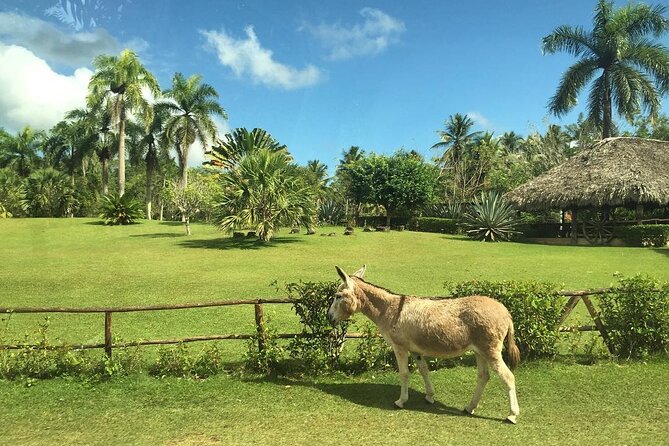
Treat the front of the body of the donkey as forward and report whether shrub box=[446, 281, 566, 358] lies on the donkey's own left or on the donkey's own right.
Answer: on the donkey's own right

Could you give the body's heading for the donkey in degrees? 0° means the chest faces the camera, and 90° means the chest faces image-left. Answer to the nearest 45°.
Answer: approximately 90°

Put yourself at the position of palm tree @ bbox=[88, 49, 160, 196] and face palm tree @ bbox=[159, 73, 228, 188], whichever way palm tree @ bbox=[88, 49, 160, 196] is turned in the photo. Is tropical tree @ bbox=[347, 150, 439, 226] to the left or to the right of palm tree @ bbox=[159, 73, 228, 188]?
right

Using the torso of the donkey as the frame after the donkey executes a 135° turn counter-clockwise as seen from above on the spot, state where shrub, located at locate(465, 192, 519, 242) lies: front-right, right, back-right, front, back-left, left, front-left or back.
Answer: back-left

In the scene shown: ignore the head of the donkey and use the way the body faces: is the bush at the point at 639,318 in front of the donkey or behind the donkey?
behind

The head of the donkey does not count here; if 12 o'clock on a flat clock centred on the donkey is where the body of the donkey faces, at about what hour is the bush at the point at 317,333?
The bush is roughly at 1 o'clock from the donkey.

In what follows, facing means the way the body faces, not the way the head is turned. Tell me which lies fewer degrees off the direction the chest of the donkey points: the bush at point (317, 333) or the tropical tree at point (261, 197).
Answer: the bush

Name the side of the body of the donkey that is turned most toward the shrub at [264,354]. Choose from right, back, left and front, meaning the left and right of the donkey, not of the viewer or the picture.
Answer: front

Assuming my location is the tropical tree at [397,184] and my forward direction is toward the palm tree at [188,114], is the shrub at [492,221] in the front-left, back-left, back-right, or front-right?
back-left
